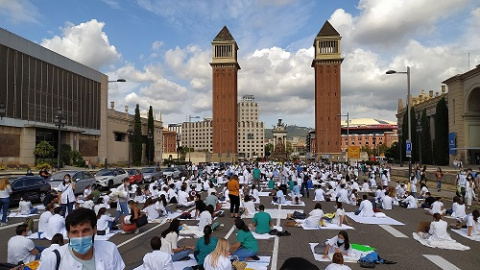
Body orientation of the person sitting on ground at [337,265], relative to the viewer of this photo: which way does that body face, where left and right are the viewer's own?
facing away from the viewer

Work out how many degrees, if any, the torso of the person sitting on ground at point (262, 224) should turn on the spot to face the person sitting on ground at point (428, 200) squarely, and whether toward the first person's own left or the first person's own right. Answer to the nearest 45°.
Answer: approximately 45° to the first person's own right

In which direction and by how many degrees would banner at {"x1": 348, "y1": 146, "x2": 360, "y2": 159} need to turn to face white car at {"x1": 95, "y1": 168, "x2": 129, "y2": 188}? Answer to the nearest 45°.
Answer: approximately 45° to its right

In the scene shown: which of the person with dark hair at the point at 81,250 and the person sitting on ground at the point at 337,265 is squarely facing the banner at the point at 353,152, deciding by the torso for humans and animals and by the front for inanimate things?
the person sitting on ground

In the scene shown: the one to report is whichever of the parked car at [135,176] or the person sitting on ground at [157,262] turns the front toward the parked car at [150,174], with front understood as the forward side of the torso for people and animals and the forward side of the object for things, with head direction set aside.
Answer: the person sitting on ground

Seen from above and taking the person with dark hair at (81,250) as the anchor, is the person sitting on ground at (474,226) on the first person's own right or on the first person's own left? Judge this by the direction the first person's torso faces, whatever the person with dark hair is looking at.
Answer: on the first person's own left

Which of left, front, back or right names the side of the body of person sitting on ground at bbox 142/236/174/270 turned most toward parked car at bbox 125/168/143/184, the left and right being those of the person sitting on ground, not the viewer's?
front

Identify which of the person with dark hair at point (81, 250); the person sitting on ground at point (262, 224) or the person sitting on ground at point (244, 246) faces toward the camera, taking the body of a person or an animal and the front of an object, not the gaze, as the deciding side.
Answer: the person with dark hair

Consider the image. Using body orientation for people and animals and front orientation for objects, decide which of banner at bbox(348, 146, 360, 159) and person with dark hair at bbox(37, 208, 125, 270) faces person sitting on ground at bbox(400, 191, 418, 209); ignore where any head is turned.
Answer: the banner

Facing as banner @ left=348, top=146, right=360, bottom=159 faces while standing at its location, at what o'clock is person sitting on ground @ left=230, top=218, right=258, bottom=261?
The person sitting on ground is roughly at 12 o'clock from the banner.

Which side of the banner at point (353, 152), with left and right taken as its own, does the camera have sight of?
front

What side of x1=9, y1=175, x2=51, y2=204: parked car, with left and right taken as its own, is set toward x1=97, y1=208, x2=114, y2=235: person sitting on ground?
right

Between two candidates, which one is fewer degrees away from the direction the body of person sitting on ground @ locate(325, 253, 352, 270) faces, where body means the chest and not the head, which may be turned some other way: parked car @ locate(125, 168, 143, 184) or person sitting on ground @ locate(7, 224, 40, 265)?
the parked car
